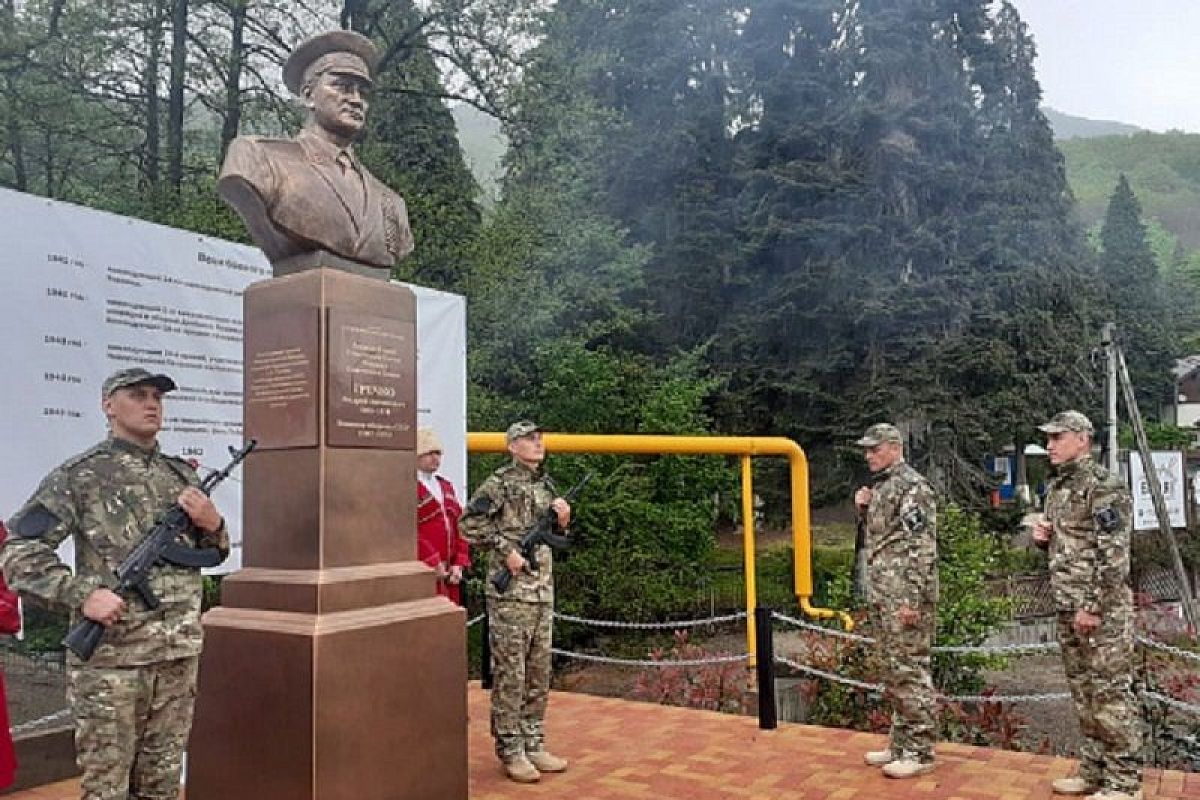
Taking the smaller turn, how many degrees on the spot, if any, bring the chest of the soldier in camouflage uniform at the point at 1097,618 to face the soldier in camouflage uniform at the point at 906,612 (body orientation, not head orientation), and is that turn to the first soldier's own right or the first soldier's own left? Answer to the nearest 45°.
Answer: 0° — they already face them

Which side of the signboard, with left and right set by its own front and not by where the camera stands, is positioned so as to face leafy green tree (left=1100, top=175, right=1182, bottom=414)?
back

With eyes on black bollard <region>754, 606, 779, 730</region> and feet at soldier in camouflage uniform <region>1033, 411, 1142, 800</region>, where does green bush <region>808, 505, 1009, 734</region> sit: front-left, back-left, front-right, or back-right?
front-right

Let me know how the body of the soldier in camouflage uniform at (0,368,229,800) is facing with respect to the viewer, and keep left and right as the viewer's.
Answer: facing the viewer and to the right of the viewer

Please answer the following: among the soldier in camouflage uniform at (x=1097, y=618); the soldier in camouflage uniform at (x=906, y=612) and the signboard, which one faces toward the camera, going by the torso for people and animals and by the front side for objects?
the signboard

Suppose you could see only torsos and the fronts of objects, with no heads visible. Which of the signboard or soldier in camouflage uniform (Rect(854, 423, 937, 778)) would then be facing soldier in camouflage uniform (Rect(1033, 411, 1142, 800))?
the signboard

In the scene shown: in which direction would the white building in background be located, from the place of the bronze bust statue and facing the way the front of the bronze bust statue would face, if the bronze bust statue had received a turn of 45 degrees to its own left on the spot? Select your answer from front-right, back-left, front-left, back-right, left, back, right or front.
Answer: front-left

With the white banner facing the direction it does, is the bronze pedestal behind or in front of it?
in front

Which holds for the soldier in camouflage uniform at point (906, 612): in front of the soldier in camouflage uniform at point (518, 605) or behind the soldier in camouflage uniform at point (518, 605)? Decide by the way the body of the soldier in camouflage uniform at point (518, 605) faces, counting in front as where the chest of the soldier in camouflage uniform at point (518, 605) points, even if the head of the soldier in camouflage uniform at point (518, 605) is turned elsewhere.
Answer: in front

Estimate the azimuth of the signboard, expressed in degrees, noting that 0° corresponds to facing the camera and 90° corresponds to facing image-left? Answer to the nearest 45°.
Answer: approximately 0°

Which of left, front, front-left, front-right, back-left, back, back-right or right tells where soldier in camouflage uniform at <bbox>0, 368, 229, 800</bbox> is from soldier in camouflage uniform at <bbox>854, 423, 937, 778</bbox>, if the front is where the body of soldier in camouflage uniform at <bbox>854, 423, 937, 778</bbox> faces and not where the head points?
front-left

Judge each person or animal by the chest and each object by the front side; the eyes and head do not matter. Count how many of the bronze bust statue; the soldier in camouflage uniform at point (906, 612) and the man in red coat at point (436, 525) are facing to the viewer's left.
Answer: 1

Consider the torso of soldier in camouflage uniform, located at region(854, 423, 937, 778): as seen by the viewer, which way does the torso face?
to the viewer's left

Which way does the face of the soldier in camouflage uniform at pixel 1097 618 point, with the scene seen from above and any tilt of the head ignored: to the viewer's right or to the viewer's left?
to the viewer's left

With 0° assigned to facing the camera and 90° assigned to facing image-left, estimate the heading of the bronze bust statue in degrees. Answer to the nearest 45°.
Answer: approximately 315°

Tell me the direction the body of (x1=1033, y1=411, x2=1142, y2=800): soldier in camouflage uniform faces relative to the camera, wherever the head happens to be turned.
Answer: to the viewer's left

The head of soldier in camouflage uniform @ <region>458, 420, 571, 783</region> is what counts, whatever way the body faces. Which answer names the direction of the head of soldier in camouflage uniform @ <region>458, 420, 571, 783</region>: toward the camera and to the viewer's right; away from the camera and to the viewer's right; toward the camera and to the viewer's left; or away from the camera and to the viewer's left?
toward the camera and to the viewer's right
